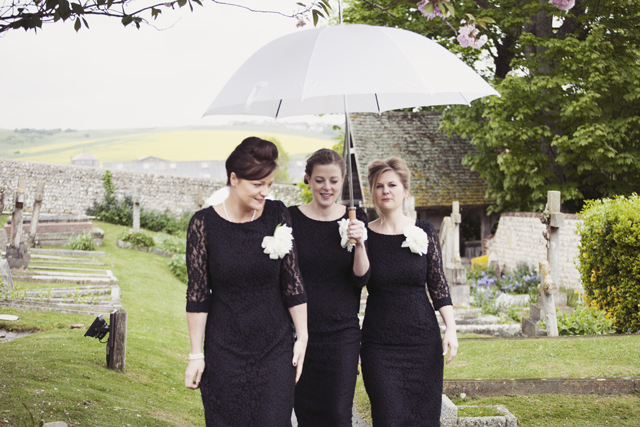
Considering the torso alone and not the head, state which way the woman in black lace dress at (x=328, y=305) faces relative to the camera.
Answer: toward the camera

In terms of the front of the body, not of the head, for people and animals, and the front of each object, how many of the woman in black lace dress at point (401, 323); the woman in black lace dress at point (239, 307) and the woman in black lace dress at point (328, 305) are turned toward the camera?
3

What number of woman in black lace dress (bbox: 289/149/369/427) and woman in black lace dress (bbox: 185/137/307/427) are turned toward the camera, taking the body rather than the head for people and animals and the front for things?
2

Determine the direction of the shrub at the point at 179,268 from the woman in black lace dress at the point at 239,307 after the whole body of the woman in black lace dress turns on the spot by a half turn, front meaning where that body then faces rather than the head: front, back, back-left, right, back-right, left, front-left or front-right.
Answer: front

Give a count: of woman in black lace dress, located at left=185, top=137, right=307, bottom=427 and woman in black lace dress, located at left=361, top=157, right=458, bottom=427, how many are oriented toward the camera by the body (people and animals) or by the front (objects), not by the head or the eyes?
2

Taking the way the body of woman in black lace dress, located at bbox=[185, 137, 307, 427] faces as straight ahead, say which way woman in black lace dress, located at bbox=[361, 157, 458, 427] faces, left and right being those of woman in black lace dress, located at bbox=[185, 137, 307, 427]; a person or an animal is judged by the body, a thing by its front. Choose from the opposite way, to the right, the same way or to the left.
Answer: the same way

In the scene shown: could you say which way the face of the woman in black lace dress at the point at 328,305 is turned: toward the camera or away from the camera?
toward the camera

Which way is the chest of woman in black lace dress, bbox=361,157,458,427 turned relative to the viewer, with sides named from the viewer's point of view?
facing the viewer

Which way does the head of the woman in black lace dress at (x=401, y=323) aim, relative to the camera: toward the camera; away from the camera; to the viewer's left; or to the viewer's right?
toward the camera

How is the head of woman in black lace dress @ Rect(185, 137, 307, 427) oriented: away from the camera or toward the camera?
toward the camera

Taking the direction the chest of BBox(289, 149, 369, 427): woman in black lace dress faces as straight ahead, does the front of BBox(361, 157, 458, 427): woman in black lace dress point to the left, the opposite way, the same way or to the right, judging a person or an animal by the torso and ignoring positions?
the same way

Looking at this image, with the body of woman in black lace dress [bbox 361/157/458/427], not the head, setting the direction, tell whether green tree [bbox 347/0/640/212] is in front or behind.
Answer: behind

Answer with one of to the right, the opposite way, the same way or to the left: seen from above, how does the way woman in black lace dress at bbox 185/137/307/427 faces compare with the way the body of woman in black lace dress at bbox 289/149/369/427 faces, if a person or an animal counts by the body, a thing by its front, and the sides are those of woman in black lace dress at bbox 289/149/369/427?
the same way

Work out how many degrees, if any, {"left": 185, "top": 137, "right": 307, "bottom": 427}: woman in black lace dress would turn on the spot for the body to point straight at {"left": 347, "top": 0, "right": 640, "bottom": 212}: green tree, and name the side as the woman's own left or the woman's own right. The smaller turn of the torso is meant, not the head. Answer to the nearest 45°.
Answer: approximately 135° to the woman's own left
